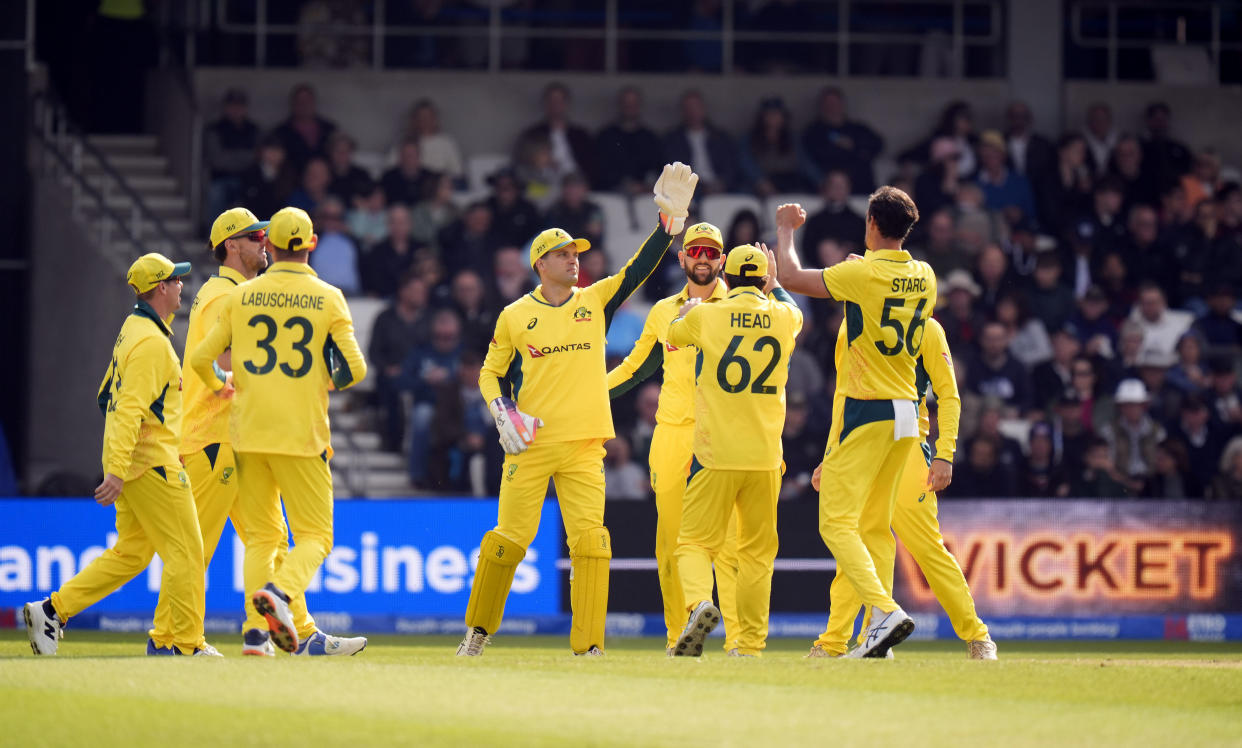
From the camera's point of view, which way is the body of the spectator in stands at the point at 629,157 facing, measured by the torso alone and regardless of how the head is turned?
toward the camera

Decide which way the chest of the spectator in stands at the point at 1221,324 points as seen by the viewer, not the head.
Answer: toward the camera

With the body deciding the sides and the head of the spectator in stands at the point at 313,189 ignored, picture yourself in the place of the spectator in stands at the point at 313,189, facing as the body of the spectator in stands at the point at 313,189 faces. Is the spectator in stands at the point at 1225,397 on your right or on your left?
on your left

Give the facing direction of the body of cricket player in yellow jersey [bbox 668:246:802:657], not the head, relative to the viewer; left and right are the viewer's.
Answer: facing away from the viewer

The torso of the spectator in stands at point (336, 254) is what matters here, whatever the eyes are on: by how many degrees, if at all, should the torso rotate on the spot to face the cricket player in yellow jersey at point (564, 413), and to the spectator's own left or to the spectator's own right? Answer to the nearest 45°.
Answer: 0° — they already face them

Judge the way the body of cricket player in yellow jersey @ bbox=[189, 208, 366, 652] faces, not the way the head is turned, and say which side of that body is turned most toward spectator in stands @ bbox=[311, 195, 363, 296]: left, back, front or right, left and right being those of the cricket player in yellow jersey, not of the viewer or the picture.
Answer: front

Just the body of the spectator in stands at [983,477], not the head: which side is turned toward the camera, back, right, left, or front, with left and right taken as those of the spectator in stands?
front

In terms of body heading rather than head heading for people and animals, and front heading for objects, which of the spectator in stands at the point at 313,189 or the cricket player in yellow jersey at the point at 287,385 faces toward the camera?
the spectator in stands

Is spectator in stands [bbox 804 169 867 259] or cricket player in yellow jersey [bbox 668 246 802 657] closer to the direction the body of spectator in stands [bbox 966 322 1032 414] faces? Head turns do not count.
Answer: the cricket player in yellow jersey

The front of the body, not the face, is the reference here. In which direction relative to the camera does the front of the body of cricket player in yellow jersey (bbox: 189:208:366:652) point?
away from the camera

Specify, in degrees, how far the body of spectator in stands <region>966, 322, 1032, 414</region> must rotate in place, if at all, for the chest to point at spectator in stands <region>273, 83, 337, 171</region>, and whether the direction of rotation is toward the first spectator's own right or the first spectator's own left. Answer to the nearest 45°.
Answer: approximately 90° to the first spectator's own right

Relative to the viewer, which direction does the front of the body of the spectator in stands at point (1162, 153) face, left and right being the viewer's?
facing the viewer

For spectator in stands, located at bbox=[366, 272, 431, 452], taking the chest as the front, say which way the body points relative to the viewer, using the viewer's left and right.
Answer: facing the viewer and to the right of the viewer
